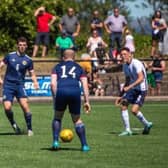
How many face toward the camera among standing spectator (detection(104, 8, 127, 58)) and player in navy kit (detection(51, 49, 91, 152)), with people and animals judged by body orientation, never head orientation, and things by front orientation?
1

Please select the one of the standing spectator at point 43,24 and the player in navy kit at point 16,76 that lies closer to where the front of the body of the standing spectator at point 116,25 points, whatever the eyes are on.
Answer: the player in navy kit

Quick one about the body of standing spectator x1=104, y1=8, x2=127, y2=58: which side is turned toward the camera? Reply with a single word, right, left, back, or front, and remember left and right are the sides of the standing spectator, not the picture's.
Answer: front

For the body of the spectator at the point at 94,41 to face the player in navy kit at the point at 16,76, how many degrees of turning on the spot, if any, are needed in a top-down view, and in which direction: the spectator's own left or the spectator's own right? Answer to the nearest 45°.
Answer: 0° — they already face them

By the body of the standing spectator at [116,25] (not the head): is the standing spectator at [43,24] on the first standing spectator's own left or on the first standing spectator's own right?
on the first standing spectator's own right

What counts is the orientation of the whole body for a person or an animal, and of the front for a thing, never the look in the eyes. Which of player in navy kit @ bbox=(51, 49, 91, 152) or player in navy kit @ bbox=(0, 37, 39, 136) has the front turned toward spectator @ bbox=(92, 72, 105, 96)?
player in navy kit @ bbox=(51, 49, 91, 152)

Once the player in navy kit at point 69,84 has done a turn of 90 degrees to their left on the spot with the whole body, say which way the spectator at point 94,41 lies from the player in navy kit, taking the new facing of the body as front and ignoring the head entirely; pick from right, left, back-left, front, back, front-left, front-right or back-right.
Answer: right

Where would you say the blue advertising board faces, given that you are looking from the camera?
facing the viewer

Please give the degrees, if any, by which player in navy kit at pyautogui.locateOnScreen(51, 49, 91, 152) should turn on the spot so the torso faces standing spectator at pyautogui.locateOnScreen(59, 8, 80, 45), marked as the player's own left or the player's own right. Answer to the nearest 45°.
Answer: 0° — they already face them

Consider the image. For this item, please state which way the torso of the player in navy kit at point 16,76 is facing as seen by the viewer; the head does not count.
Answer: toward the camera

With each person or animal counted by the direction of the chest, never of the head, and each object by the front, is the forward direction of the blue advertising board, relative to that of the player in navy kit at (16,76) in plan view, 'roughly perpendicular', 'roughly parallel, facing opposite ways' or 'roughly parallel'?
roughly parallel

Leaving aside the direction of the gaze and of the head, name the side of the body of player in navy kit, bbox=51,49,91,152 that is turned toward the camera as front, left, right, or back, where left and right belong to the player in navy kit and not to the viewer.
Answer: back
